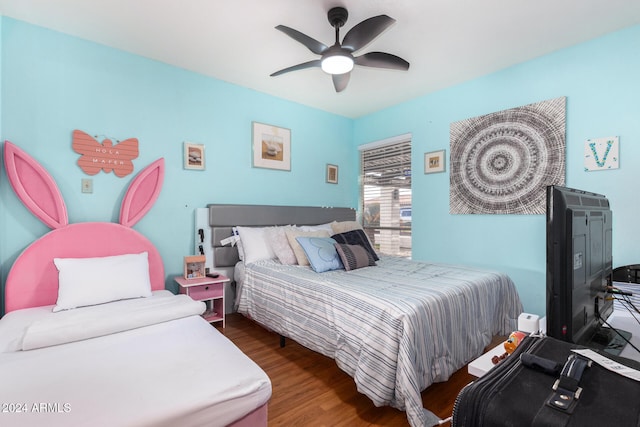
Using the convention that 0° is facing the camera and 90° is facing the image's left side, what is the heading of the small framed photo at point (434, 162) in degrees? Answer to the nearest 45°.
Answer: approximately 45°

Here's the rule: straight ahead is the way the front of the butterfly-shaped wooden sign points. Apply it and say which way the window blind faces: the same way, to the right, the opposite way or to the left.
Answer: to the right

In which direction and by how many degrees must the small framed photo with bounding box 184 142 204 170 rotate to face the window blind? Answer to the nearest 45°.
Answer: approximately 45° to its left

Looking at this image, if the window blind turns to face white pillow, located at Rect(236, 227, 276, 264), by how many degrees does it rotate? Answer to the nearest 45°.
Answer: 0° — it already faces it

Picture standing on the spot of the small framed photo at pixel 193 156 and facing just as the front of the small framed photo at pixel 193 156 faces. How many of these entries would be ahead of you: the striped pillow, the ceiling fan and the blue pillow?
3

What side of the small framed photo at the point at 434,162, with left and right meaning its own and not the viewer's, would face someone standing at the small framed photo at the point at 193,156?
front

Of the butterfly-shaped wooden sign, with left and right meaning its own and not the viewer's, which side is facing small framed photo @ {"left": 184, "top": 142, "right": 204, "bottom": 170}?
left

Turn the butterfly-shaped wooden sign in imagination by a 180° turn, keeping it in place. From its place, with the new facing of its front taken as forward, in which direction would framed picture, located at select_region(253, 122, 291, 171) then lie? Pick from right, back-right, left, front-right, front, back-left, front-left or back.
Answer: right

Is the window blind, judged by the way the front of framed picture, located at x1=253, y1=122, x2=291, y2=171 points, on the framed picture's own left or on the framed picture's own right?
on the framed picture's own left

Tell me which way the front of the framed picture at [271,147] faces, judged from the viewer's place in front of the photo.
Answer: facing the viewer and to the right of the viewer

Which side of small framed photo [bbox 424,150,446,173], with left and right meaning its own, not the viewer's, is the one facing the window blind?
right

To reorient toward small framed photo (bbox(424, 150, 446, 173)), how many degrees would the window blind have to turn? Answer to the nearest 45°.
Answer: approximately 90° to its left
